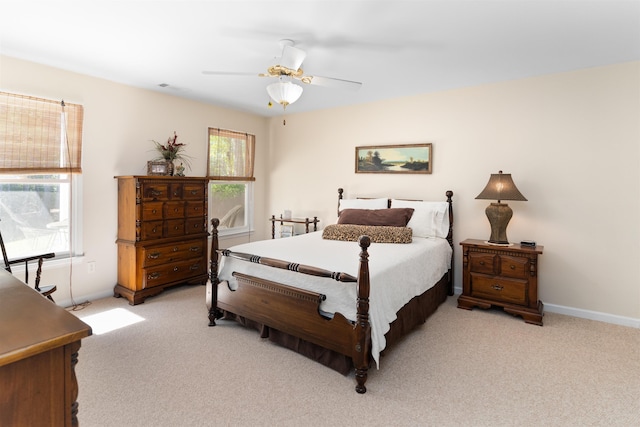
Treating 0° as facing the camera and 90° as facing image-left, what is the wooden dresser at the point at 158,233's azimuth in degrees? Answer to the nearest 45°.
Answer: approximately 315°

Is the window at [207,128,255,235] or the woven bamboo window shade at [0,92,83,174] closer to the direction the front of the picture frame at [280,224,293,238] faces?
the woven bamboo window shade

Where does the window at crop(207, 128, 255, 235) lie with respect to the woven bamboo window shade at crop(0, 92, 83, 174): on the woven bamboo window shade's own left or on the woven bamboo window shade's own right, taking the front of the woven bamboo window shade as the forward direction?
on the woven bamboo window shade's own left

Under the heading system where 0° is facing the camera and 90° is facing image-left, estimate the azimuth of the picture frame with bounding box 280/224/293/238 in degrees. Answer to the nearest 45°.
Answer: approximately 0°

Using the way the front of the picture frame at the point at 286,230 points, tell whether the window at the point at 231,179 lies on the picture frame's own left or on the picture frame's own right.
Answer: on the picture frame's own right
